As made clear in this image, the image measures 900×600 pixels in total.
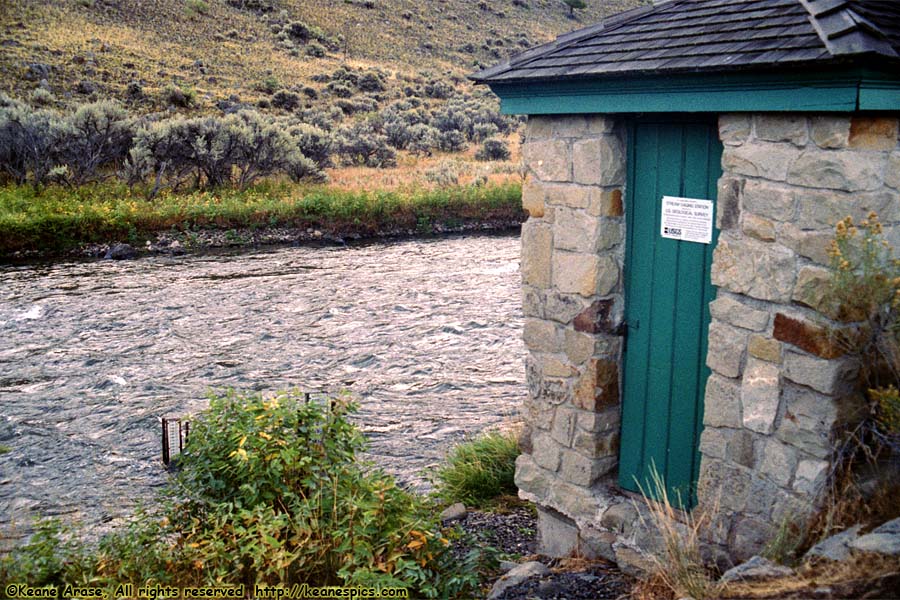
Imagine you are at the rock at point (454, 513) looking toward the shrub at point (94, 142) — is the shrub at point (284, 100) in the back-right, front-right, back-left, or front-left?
front-right

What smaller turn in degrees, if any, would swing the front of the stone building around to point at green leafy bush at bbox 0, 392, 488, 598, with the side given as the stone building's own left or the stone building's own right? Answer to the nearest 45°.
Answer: approximately 45° to the stone building's own right

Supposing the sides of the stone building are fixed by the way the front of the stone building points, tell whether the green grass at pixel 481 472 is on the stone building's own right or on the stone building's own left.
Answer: on the stone building's own right

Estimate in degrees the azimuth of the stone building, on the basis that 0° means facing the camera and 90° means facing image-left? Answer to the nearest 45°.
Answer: approximately 45°

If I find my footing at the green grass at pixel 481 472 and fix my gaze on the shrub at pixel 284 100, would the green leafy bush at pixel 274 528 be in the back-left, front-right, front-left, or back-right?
back-left

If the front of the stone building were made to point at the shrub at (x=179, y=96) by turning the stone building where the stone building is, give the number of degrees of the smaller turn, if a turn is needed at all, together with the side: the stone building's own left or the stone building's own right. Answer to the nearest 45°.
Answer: approximately 90° to the stone building's own right

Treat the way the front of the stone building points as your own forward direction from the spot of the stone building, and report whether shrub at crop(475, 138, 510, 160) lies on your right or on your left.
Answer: on your right

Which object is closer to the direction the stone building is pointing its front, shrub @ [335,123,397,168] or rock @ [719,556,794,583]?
the rock

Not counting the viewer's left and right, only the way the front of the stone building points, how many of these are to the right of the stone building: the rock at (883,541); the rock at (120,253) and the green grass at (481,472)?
2
